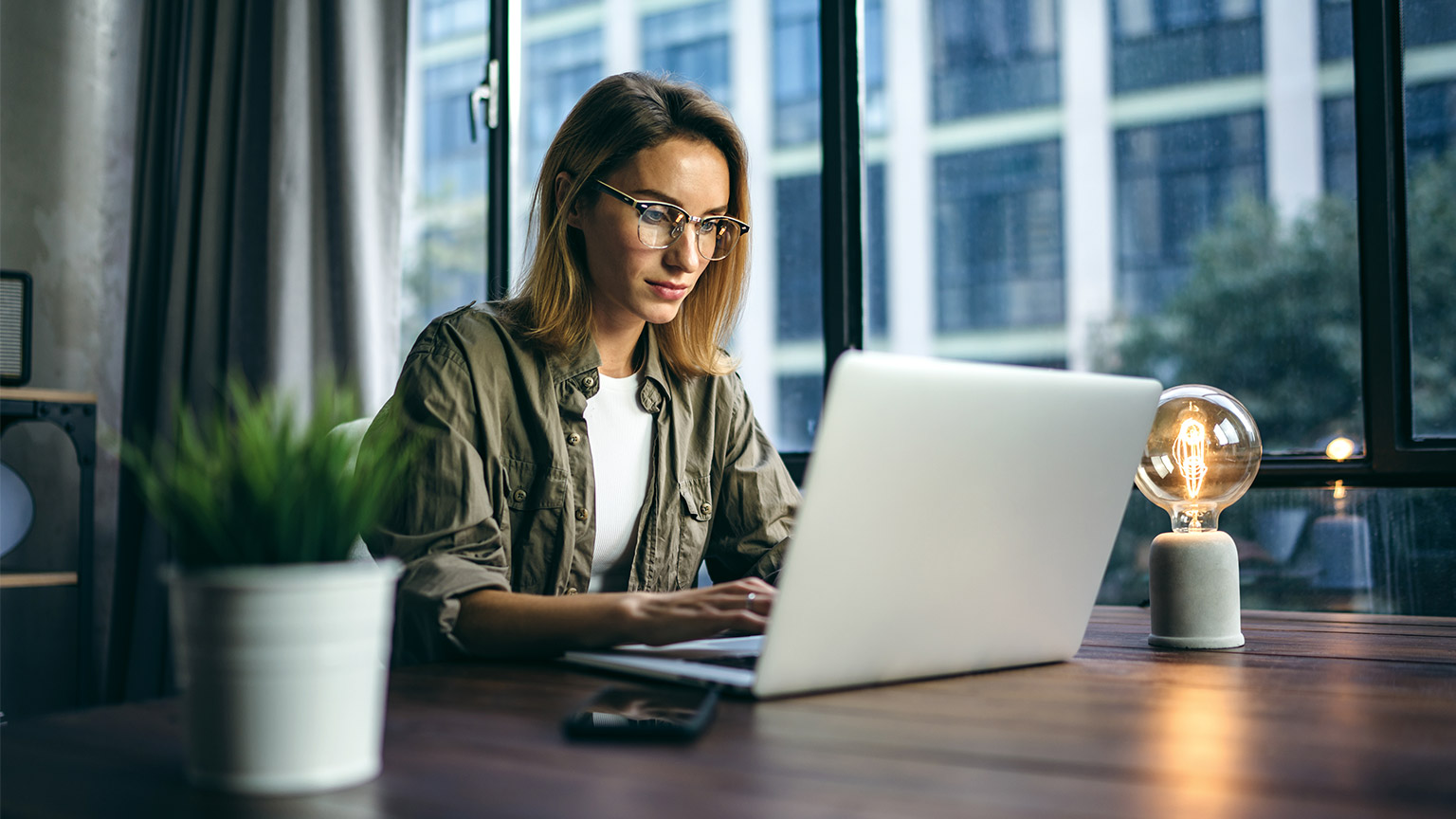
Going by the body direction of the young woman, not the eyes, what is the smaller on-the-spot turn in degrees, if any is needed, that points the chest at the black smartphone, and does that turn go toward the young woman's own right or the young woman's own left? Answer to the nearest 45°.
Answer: approximately 45° to the young woman's own right

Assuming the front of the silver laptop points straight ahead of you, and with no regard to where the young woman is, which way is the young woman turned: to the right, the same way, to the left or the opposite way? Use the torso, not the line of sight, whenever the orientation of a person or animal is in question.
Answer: the opposite way

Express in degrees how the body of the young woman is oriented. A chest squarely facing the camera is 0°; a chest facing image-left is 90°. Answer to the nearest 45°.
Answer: approximately 315°

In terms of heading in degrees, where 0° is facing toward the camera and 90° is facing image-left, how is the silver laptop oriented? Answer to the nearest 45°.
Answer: approximately 135°

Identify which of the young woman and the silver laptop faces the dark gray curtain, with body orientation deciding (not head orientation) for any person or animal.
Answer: the silver laptop

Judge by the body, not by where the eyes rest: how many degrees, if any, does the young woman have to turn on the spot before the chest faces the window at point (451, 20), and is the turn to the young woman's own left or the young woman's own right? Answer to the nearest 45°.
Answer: approximately 135° to the young woman's own left

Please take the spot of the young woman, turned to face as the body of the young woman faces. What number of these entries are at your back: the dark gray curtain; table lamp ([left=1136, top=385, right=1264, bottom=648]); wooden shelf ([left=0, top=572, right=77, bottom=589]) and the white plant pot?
2

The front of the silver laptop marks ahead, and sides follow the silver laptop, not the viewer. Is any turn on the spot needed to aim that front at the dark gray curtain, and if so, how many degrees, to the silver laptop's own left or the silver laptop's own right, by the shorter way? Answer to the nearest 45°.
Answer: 0° — it already faces it

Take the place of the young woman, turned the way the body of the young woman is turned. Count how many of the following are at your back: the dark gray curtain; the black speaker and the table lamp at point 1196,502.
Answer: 2

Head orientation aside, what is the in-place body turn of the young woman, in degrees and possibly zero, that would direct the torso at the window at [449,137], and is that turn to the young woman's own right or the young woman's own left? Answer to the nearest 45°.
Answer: approximately 135° to the young woman's own left

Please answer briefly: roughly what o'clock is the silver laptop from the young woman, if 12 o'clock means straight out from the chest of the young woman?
The silver laptop is roughly at 1 o'clock from the young woman.
